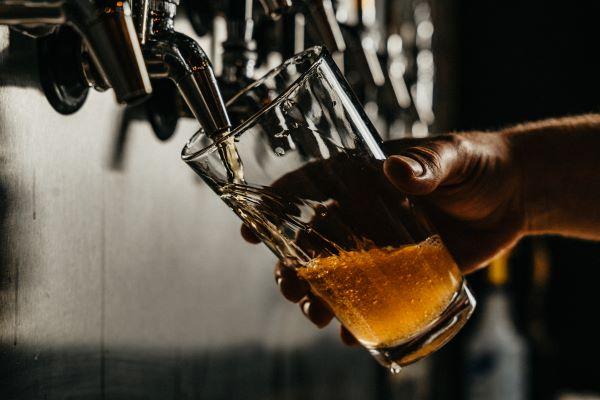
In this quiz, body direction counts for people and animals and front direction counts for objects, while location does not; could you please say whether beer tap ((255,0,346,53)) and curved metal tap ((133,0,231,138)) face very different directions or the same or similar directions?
same or similar directions

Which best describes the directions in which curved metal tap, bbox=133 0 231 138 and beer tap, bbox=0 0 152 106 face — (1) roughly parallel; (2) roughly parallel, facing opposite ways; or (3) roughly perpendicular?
roughly parallel

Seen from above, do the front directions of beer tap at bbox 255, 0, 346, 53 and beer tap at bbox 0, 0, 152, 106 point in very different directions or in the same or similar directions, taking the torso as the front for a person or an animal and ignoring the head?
same or similar directions
